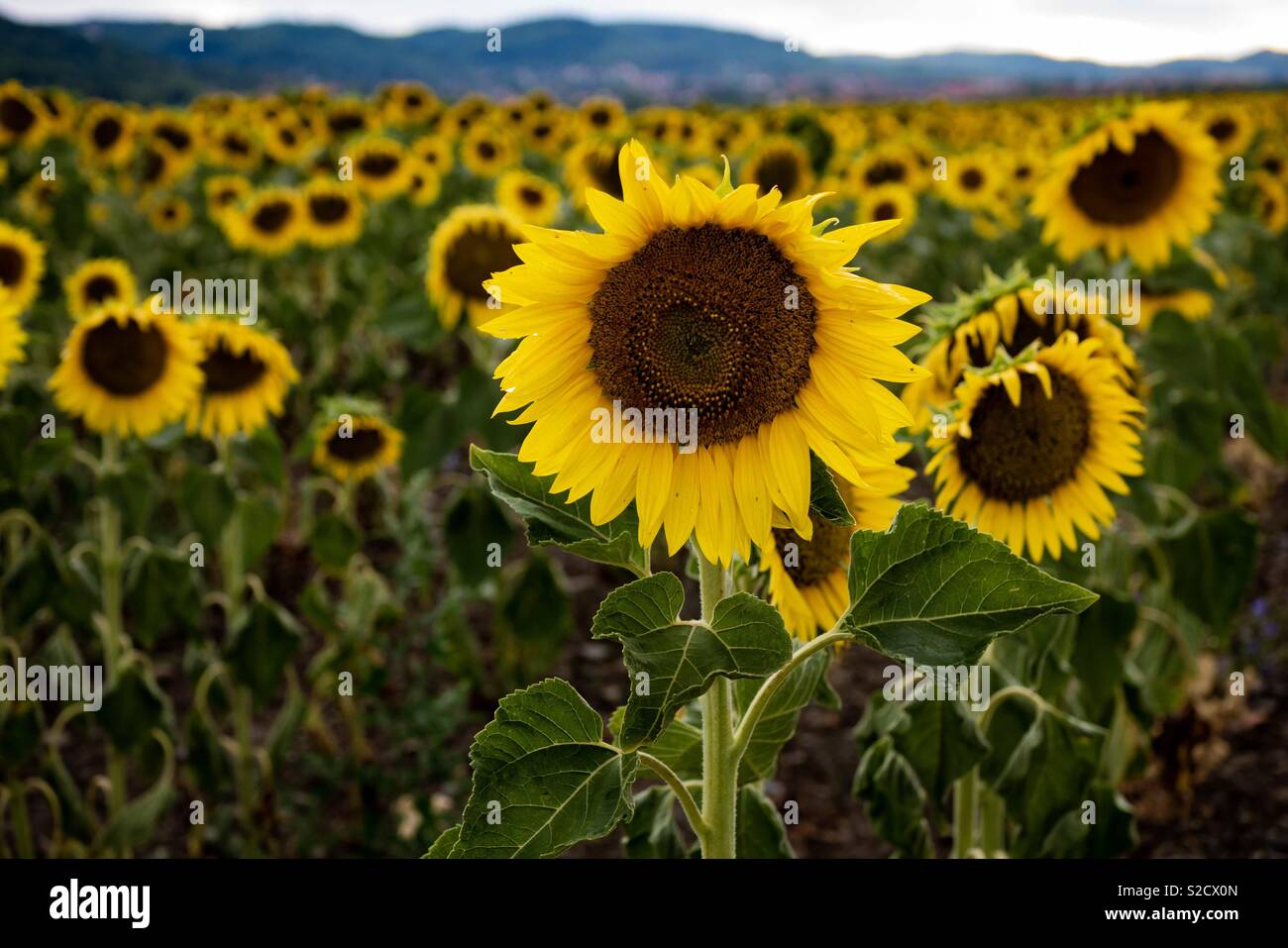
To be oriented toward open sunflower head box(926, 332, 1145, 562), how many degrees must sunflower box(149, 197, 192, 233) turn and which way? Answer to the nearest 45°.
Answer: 0° — it already faces it

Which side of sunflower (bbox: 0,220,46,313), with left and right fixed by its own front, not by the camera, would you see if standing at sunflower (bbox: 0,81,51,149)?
back

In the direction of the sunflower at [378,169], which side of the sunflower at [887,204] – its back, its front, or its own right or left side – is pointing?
right

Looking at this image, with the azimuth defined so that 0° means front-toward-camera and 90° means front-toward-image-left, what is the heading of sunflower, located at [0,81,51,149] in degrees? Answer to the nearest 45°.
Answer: approximately 0°

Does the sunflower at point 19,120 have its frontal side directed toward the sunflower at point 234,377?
yes

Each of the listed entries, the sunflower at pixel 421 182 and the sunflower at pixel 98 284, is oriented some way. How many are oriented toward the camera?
2
